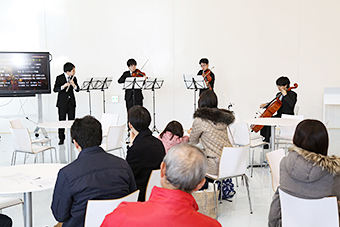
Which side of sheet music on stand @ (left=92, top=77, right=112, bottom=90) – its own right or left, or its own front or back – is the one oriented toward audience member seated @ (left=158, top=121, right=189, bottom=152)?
back

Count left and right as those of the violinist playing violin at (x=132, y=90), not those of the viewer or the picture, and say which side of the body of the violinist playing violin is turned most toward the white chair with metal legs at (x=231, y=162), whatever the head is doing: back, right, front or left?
front

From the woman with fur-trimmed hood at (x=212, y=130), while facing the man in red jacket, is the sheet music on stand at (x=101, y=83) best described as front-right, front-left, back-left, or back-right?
back-right

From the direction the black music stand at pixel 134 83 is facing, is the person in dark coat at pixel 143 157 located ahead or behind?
behind

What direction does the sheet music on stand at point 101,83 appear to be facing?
away from the camera

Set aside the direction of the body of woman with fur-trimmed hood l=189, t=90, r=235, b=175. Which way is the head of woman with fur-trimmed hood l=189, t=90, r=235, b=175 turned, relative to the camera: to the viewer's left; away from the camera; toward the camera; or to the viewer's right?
away from the camera

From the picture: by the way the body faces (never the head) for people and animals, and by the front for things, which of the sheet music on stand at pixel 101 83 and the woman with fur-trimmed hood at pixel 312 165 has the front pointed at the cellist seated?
the woman with fur-trimmed hood

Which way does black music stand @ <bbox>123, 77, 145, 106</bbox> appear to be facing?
away from the camera

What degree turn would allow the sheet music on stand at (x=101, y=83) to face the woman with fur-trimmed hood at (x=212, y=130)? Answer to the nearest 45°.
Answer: approximately 180°

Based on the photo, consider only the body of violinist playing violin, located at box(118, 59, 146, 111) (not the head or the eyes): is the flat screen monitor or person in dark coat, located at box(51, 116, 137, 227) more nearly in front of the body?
the person in dark coat

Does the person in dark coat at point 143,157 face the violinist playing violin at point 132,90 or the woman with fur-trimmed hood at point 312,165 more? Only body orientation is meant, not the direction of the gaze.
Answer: the violinist playing violin

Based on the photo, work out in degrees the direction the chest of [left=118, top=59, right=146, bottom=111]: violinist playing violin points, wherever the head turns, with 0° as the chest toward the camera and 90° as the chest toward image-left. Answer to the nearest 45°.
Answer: approximately 0°

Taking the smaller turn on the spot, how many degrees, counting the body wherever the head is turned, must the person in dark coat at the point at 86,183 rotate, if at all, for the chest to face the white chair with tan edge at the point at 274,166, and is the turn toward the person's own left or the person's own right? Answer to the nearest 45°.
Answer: approximately 135° to the person's own right

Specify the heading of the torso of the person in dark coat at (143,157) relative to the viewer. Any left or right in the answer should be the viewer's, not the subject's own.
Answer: facing away from the viewer and to the left of the viewer
